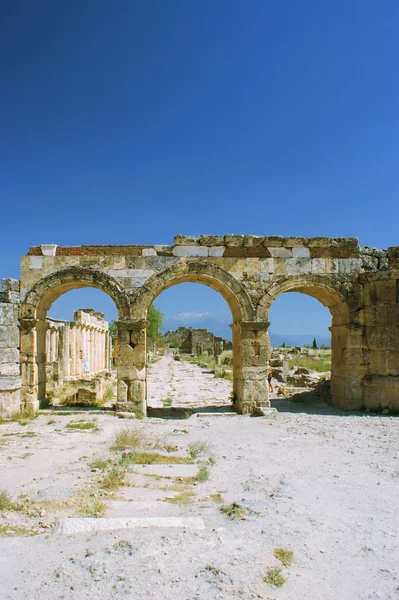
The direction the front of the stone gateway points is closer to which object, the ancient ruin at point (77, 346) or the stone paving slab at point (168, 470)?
the stone paving slab

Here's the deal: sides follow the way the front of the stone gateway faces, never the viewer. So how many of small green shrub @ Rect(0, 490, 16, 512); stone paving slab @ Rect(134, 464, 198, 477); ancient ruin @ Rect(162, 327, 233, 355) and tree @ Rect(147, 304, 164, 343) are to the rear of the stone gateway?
2

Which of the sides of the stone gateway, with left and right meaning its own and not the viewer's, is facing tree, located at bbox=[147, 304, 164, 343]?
back

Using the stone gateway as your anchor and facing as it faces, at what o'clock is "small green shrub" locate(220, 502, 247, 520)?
The small green shrub is roughly at 12 o'clock from the stone gateway.

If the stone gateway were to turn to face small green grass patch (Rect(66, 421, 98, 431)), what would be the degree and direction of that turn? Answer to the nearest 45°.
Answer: approximately 45° to its right

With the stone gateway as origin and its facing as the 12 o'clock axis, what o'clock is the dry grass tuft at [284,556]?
The dry grass tuft is roughly at 12 o'clock from the stone gateway.

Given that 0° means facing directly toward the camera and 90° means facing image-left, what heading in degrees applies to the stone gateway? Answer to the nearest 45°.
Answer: approximately 0°

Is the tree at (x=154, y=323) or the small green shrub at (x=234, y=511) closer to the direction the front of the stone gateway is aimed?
the small green shrub

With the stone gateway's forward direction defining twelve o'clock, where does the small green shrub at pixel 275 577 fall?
The small green shrub is roughly at 12 o'clock from the stone gateway.

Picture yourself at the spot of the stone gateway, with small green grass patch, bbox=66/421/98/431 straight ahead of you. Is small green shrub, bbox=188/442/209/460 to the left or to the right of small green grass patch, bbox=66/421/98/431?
left

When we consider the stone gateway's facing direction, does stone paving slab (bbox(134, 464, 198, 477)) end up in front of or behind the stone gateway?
in front
